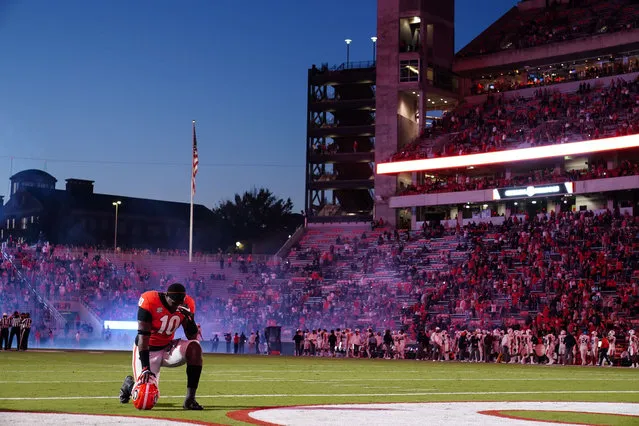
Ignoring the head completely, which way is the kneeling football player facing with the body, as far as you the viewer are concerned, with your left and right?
facing the viewer and to the right of the viewer

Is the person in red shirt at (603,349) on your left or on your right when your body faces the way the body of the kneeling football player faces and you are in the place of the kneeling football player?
on your left
